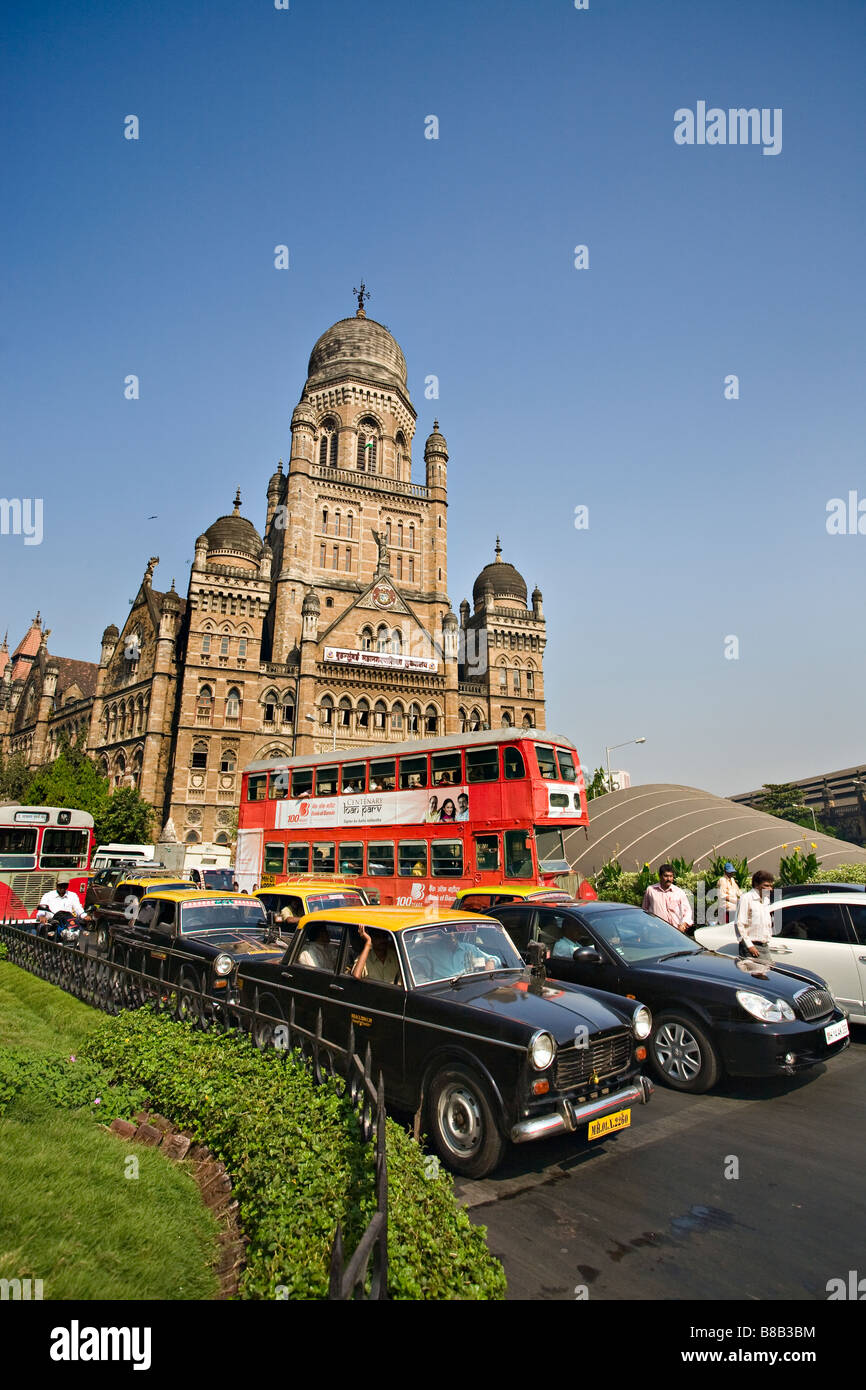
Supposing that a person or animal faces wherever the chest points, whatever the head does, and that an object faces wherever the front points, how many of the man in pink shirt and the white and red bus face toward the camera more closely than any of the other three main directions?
2

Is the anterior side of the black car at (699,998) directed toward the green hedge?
no

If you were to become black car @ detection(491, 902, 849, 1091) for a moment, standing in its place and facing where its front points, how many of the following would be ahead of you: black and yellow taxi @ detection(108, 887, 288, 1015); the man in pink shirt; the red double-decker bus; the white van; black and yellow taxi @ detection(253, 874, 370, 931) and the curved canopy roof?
0

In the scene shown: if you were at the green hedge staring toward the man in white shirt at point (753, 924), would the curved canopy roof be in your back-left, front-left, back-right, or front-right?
front-left

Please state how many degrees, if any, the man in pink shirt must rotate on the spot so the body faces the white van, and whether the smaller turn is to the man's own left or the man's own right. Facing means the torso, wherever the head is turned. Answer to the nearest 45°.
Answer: approximately 135° to the man's own right

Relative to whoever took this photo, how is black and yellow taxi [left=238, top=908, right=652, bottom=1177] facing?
facing the viewer and to the right of the viewer

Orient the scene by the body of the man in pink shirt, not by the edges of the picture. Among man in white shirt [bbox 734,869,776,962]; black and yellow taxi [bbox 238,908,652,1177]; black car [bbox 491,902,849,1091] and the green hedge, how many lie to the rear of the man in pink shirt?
0

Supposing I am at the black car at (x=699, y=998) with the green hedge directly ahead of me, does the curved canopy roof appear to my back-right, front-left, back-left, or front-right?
back-right

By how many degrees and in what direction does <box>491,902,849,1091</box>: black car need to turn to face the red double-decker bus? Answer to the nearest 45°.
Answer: approximately 180°

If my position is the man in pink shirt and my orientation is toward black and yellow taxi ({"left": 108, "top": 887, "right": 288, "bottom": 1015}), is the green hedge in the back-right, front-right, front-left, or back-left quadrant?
front-left

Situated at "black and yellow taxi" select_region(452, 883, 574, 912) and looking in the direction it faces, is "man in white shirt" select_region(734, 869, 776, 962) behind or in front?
in front

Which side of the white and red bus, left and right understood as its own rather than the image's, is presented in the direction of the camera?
front

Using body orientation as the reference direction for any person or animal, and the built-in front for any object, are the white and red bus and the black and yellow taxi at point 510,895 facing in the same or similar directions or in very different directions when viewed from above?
same or similar directions

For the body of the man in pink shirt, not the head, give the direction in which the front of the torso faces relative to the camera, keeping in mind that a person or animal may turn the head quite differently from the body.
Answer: toward the camera

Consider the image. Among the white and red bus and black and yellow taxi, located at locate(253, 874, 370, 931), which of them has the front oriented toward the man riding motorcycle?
the white and red bus

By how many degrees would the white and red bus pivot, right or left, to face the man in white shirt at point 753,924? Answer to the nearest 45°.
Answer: approximately 45° to its left

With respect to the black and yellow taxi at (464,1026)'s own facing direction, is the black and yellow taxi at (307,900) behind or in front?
behind

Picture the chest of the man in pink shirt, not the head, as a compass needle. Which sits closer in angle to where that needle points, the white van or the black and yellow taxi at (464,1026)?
the black and yellow taxi
